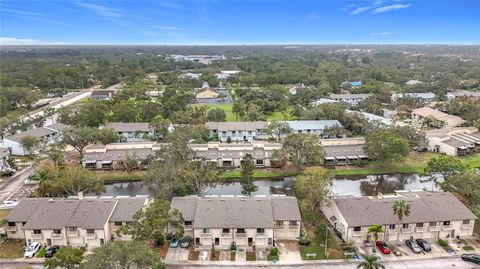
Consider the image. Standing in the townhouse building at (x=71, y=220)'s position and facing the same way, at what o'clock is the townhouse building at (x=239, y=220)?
the townhouse building at (x=239, y=220) is roughly at 10 o'clock from the townhouse building at (x=71, y=220).

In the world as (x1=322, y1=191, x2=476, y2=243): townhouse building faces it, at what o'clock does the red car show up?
The red car is roughly at 1 o'clock from the townhouse building.

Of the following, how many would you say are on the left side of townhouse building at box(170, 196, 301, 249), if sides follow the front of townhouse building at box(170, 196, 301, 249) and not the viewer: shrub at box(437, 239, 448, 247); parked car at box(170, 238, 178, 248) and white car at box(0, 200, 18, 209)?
1

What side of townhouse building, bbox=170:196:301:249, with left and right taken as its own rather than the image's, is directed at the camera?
front

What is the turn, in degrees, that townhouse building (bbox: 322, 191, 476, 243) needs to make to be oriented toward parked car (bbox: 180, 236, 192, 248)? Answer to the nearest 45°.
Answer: approximately 45° to its right

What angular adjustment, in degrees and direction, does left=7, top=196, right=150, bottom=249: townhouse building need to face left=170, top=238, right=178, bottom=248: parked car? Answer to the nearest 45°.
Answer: approximately 45° to its left

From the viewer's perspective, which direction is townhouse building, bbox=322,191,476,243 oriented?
toward the camera

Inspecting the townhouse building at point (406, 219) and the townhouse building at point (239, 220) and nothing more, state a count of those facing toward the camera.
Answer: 2

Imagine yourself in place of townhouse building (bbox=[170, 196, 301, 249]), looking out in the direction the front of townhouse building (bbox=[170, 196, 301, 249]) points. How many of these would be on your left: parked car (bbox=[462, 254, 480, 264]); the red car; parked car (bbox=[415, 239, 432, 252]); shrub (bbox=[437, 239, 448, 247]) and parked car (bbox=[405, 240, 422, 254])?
5

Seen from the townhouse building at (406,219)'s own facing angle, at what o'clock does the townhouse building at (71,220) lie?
the townhouse building at (71,220) is roughly at 2 o'clock from the townhouse building at (406,219).

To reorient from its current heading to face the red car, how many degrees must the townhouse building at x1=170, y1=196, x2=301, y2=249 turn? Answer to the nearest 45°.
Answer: approximately 90° to its left

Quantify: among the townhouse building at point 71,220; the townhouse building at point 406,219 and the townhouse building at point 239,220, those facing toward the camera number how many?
3
